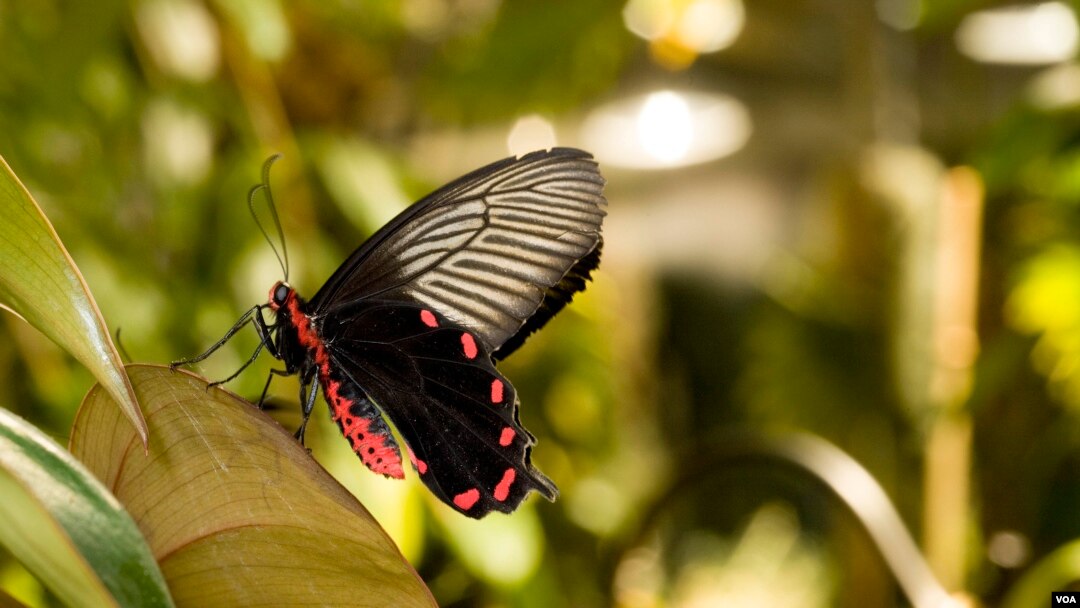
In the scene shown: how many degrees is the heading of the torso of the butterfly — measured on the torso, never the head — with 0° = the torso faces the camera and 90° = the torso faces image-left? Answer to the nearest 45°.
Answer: approximately 90°
